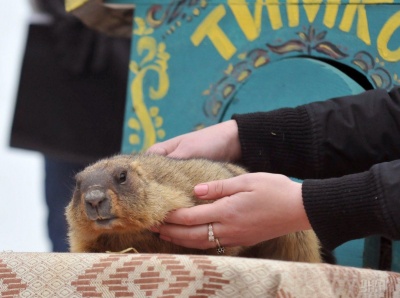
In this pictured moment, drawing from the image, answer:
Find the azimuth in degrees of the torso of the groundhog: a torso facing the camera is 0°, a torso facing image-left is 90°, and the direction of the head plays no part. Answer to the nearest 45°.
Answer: approximately 45°

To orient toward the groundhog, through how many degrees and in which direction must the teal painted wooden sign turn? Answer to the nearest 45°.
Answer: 0° — it already faces it

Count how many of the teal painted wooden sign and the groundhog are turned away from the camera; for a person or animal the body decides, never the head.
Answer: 0

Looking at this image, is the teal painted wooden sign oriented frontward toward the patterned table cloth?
yes

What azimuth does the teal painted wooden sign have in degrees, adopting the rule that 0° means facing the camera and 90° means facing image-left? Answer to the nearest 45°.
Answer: approximately 0°
